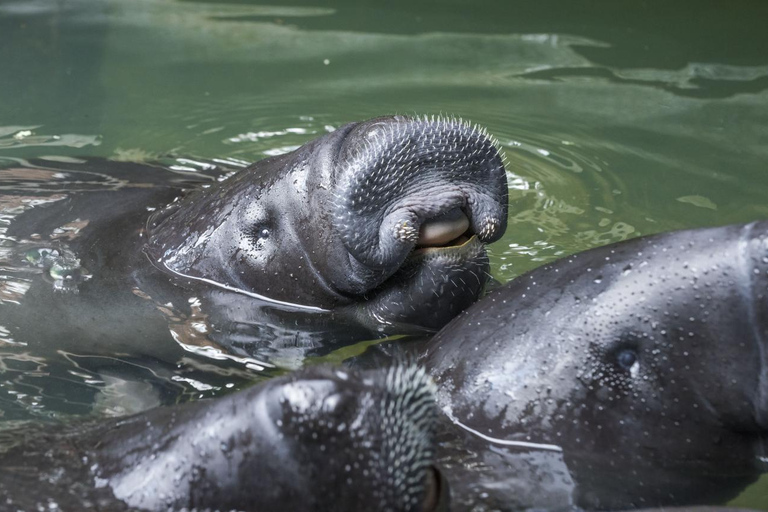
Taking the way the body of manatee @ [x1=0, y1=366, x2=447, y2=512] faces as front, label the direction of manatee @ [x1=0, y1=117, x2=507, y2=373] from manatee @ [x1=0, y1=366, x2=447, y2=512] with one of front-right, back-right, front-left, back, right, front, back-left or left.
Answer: left

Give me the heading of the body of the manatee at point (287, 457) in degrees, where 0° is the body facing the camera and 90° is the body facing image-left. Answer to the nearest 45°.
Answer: approximately 270°

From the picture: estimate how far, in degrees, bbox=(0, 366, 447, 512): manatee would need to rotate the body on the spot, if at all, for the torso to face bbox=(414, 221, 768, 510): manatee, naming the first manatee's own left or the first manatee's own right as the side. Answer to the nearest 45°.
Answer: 0° — it already faces it
